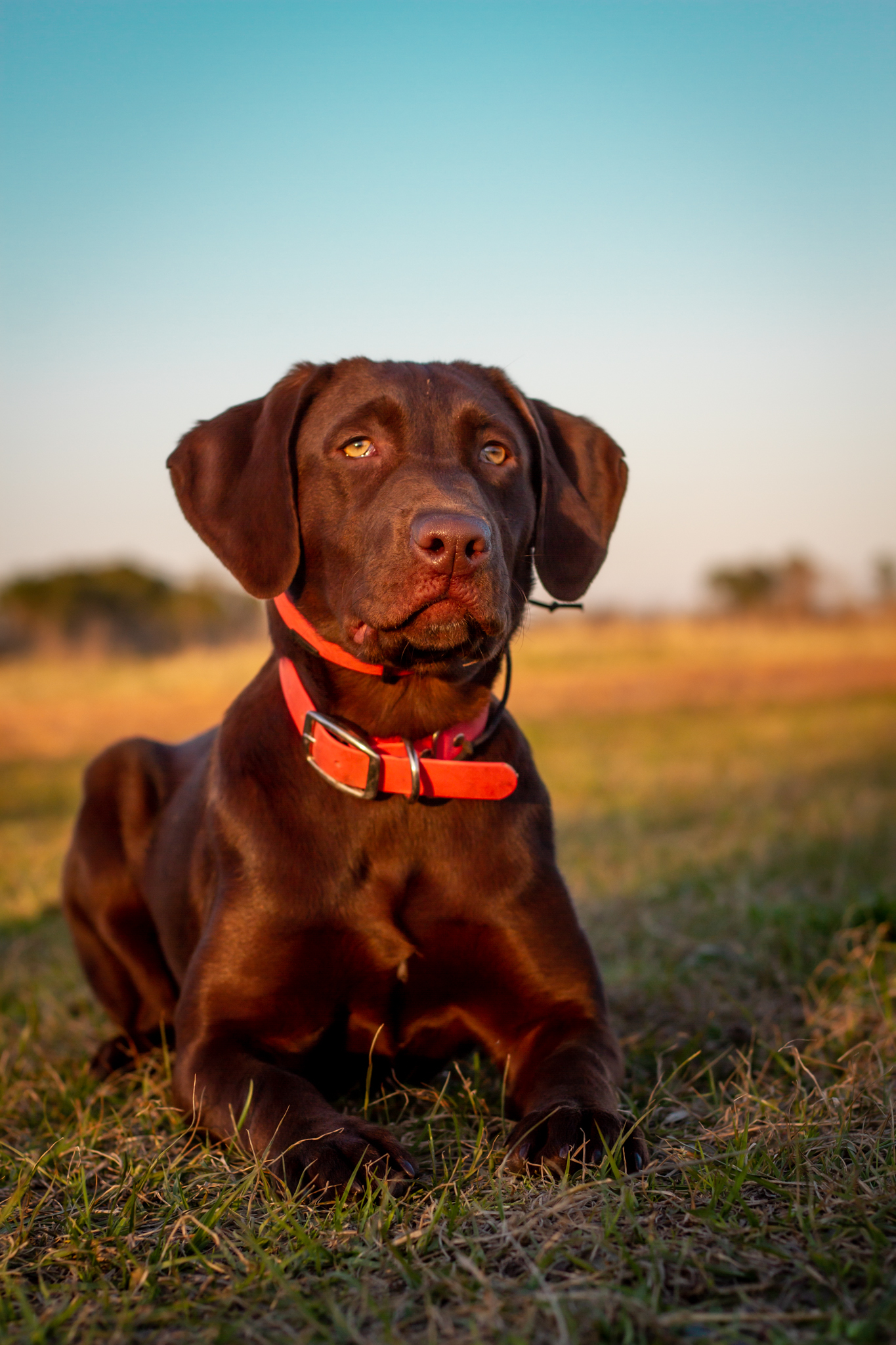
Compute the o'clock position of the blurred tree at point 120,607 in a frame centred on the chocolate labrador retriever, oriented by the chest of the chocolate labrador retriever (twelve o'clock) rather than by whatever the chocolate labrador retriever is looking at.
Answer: The blurred tree is roughly at 7 o'clock from the chocolate labrador retriever.

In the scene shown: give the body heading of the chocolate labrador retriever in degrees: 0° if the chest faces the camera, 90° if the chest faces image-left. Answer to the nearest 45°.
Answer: approximately 315°

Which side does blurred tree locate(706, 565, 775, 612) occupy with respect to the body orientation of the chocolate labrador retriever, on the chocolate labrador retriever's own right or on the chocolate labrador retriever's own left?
on the chocolate labrador retriever's own left
